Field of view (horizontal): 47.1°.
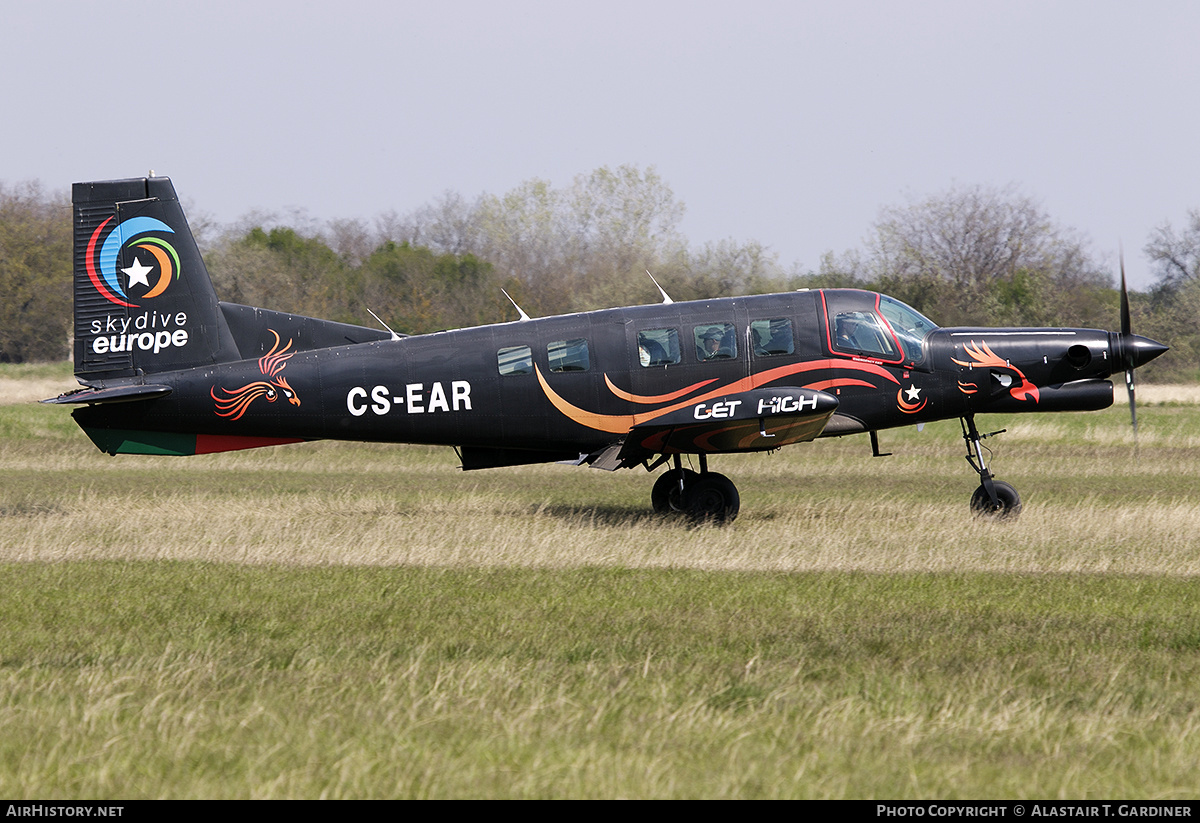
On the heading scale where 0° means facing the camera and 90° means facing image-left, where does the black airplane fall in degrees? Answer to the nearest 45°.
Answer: approximately 270°
